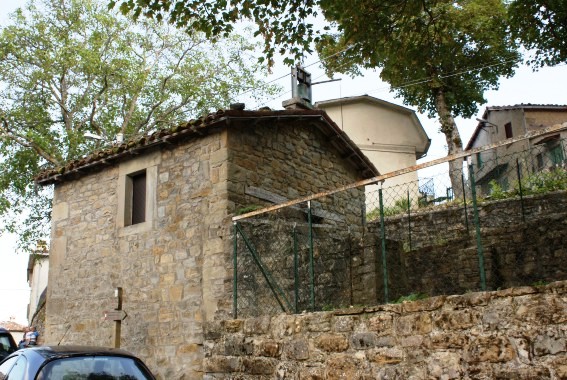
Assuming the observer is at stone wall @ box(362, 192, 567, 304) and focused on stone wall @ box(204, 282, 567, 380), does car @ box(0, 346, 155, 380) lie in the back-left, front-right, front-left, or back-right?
front-right

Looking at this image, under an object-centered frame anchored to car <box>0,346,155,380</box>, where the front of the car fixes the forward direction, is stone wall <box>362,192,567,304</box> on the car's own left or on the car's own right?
on the car's own right

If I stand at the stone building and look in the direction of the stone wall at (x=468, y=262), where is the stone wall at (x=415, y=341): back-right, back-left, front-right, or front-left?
front-right

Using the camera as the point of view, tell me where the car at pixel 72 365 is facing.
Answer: facing away from the viewer and to the left of the viewer

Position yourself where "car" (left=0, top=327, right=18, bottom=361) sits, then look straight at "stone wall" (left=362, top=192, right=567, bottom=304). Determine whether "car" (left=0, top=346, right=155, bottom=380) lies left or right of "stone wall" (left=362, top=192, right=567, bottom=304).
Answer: right

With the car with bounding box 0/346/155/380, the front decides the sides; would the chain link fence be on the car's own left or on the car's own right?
on the car's own right
